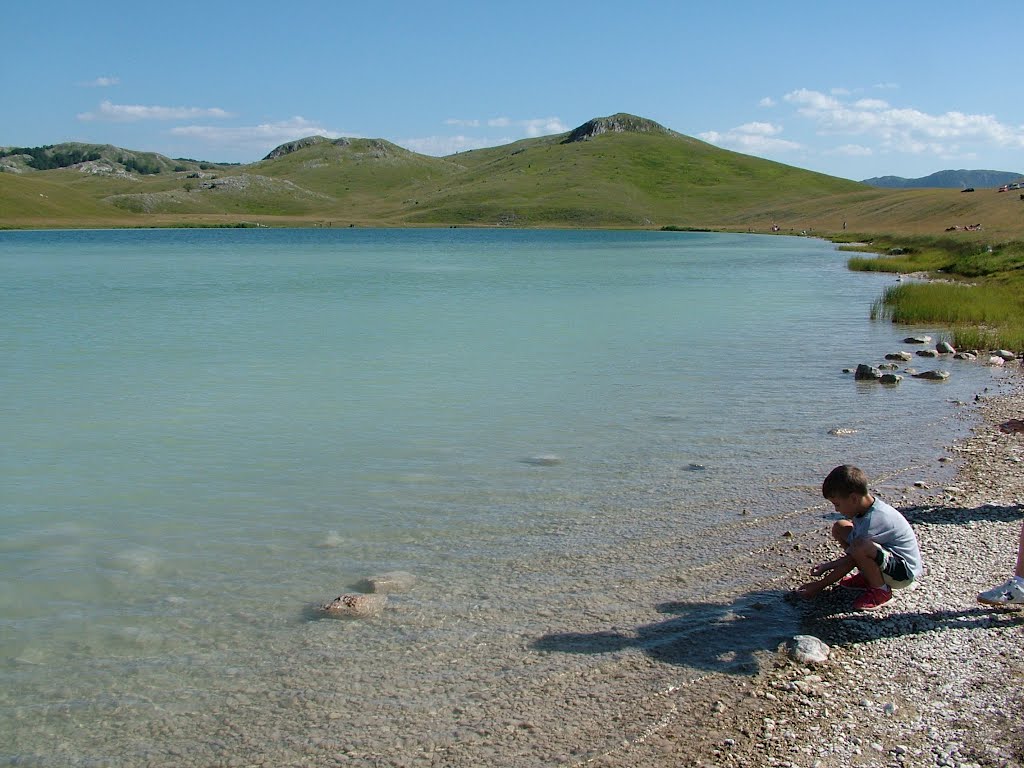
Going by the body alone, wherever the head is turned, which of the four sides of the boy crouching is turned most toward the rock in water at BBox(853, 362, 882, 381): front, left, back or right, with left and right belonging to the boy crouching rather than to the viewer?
right

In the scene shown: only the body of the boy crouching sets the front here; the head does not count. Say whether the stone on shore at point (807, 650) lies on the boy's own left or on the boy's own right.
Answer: on the boy's own left

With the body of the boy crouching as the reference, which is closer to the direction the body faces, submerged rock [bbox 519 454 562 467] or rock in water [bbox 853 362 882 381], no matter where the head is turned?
the submerged rock

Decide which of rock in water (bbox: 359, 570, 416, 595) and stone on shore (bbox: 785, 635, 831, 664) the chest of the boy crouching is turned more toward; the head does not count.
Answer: the rock in water

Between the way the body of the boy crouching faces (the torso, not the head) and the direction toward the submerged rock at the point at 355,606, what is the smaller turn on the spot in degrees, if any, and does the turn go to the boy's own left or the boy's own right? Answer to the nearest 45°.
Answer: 0° — they already face it

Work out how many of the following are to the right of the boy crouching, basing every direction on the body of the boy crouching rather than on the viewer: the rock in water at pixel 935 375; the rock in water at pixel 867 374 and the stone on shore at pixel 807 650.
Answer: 2

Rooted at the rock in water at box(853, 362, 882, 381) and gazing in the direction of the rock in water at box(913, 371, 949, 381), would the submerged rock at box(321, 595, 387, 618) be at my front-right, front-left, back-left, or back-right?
back-right

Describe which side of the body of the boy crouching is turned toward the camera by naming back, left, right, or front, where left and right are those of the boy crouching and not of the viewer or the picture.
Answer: left

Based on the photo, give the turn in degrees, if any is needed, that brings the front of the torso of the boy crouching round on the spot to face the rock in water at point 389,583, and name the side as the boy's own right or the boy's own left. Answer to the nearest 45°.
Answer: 0° — they already face it

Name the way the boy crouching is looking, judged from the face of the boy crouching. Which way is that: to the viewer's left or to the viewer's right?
to the viewer's left

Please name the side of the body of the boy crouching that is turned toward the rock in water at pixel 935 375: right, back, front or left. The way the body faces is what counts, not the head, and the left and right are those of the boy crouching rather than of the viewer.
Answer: right

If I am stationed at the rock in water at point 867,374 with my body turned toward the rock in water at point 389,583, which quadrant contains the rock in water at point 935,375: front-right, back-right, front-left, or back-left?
back-left
